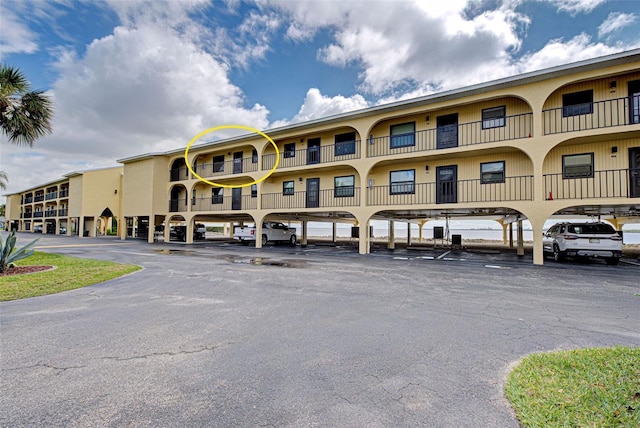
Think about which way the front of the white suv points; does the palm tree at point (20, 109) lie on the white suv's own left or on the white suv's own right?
on the white suv's own left

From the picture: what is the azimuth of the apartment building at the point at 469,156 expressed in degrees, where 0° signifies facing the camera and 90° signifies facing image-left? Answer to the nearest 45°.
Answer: approximately 45°

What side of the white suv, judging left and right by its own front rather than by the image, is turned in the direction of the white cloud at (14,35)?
left
